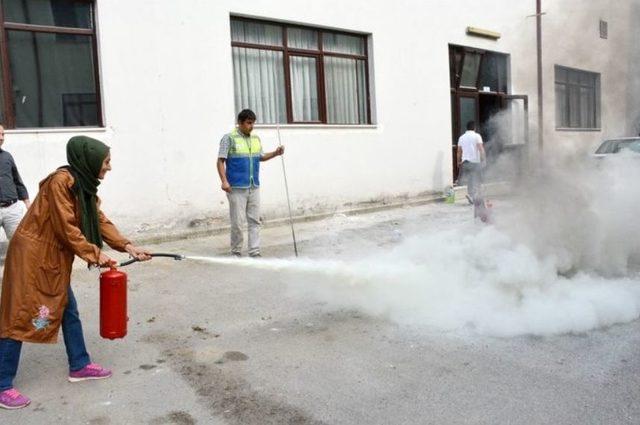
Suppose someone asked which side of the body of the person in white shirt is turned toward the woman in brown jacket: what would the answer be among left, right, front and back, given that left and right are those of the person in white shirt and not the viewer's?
back

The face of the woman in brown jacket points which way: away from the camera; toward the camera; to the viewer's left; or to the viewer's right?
to the viewer's right

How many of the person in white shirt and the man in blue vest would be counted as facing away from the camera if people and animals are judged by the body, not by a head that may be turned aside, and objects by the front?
1

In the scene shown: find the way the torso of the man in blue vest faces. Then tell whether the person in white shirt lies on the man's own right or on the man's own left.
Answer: on the man's own left

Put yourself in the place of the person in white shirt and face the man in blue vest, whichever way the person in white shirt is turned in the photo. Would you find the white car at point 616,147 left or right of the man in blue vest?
left

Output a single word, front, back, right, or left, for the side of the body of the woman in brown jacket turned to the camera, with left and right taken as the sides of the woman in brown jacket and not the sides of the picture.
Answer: right

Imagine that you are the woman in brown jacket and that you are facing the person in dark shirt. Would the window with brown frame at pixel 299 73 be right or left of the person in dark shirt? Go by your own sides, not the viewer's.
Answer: right

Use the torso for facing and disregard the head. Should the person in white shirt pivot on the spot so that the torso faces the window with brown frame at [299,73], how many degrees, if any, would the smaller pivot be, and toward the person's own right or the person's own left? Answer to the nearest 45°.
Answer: approximately 135° to the person's own left

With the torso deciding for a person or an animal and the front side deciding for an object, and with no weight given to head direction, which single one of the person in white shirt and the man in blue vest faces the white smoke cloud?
the man in blue vest

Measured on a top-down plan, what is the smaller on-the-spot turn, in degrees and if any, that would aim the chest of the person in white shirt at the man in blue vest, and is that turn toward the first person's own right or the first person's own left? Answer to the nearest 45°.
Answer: approximately 135° to the first person's own left

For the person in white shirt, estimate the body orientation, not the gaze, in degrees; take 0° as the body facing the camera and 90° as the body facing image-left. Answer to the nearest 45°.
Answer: approximately 180°
